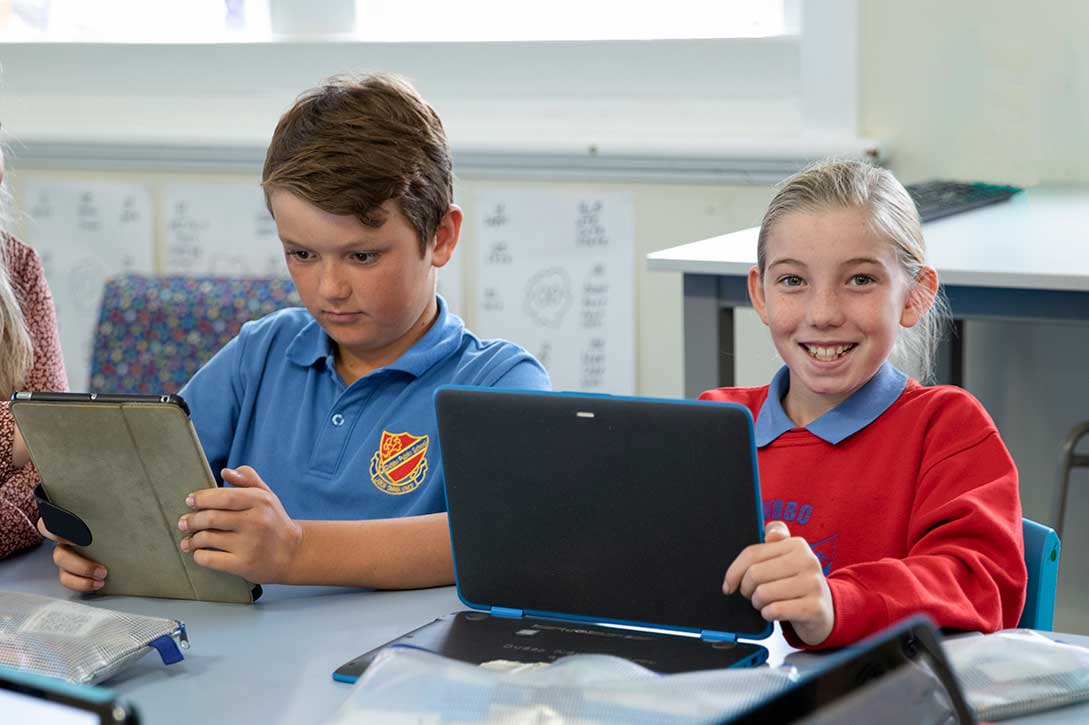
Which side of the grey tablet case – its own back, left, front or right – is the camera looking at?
back

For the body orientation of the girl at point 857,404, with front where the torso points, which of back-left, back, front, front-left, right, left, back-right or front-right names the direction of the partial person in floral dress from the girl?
front-right

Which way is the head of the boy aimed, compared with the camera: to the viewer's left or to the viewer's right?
to the viewer's left

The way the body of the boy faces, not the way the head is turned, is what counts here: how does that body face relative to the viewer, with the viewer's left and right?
facing the viewer and to the left of the viewer

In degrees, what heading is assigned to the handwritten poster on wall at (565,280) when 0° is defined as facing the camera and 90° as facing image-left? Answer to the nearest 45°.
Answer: approximately 0°

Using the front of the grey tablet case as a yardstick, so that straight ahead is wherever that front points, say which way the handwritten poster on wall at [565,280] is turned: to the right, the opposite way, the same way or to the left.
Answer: the opposite way

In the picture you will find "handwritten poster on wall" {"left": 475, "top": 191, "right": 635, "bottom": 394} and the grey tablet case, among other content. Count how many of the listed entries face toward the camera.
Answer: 1
